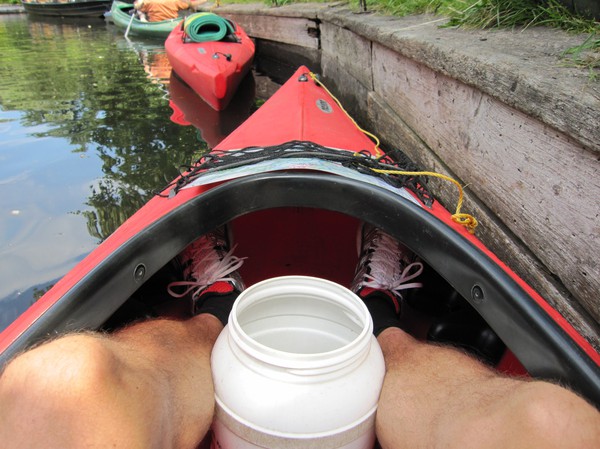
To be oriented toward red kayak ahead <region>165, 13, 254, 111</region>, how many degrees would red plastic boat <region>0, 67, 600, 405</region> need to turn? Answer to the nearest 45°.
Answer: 0° — it already faces it

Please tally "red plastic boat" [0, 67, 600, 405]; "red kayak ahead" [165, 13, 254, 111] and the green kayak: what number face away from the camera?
2

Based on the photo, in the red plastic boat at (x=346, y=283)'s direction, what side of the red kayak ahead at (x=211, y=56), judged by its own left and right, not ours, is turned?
back

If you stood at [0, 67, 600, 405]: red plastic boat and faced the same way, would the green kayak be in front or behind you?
in front

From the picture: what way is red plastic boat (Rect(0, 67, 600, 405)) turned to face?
away from the camera

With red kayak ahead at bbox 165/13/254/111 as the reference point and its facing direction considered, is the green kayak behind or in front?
in front

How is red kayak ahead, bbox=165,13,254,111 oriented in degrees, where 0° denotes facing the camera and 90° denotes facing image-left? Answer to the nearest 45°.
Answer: approximately 180°
